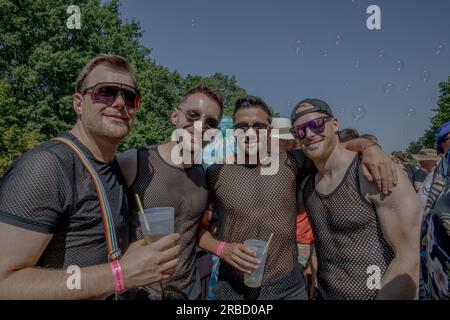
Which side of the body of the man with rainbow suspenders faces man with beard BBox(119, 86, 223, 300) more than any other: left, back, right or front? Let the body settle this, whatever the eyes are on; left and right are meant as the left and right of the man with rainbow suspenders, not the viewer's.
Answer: left

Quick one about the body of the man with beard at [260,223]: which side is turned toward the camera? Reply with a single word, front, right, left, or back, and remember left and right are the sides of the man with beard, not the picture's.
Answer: front

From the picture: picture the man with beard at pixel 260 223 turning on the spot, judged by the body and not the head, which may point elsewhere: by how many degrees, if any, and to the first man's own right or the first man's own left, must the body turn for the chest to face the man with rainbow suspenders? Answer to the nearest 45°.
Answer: approximately 45° to the first man's own right

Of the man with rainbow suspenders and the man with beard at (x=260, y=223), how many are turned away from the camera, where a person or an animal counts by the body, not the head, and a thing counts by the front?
0

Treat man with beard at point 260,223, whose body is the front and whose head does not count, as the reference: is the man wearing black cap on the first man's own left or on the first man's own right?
on the first man's own left

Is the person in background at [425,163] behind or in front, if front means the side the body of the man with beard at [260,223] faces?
behind

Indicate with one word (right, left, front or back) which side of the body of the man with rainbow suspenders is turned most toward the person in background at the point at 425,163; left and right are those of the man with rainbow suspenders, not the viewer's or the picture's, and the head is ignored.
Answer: left

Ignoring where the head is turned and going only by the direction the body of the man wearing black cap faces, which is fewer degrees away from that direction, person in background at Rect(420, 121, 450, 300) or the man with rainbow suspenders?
the man with rainbow suspenders

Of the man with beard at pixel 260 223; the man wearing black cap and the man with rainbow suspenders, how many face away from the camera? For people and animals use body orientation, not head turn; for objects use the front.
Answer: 0

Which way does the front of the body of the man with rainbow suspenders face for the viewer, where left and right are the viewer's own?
facing the viewer and to the right of the viewer

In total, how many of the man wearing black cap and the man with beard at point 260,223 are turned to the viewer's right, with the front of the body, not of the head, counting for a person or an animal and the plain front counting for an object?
0

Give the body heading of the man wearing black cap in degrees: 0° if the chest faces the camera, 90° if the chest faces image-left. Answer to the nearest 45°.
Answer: approximately 45°
